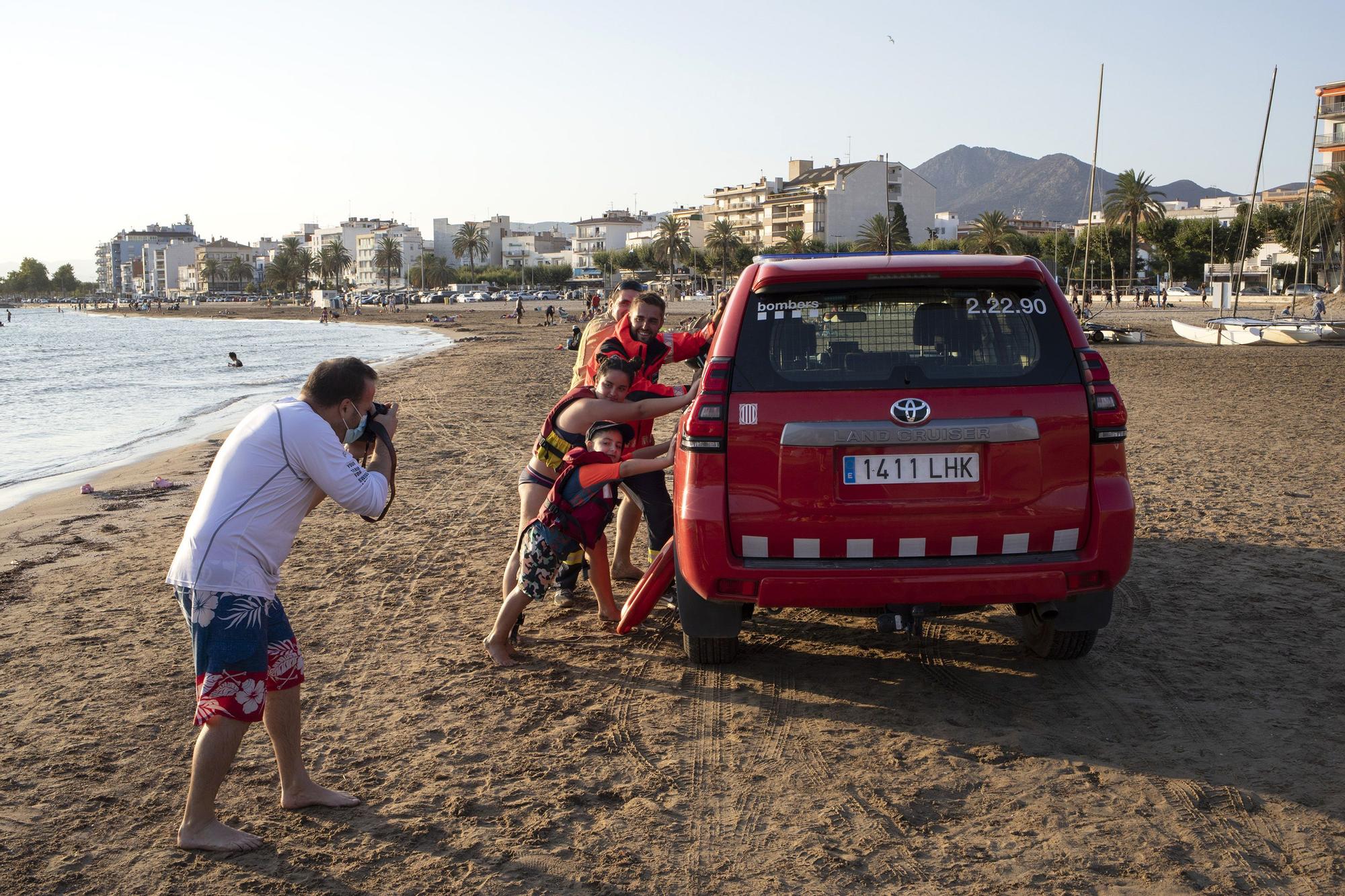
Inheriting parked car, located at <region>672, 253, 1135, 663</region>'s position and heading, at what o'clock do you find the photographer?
The photographer is roughly at 8 o'clock from the parked car.

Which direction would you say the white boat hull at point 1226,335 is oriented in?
to the viewer's left

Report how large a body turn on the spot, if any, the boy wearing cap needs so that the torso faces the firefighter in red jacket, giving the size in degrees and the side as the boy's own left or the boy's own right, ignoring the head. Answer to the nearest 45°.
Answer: approximately 45° to the boy's own left

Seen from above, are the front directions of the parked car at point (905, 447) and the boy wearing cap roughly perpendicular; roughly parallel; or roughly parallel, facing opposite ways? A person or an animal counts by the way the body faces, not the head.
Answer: roughly perpendicular

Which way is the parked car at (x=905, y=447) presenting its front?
away from the camera

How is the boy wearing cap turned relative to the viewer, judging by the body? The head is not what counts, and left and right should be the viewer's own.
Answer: facing to the right of the viewer

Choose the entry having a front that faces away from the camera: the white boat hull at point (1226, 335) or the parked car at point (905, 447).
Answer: the parked car

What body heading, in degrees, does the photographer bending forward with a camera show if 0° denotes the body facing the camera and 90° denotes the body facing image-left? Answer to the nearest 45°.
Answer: approximately 270°

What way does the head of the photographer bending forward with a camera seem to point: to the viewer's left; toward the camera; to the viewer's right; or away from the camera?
to the viewer's right

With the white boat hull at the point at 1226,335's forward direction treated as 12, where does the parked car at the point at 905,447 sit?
The parked car is roughly at 9 o'clock from the white boat hull.

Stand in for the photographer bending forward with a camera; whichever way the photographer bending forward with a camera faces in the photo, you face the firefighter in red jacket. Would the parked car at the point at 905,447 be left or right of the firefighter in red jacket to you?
right
